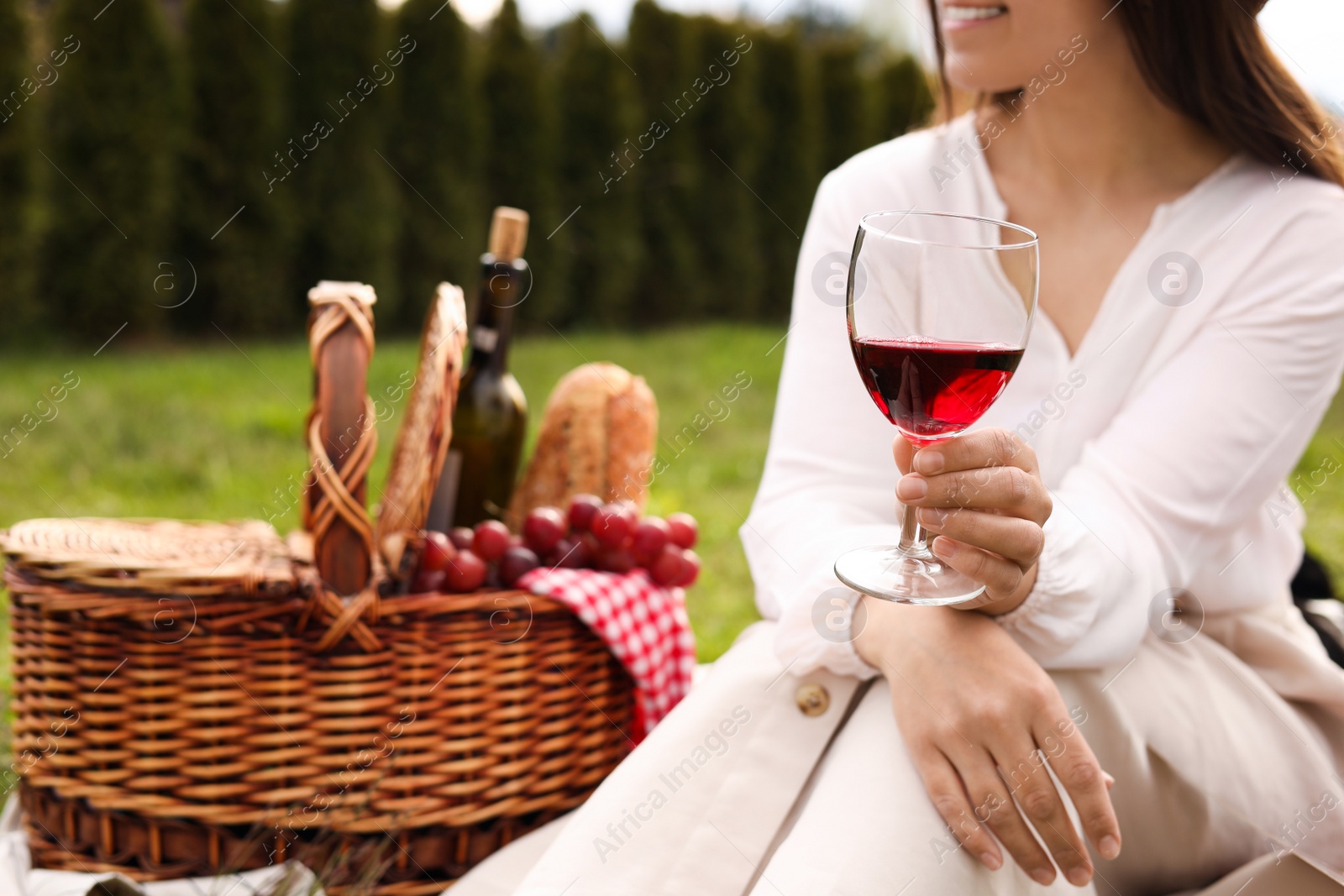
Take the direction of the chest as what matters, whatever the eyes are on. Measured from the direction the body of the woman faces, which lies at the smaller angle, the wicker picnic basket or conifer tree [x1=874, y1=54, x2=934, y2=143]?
the wicker picnic basket

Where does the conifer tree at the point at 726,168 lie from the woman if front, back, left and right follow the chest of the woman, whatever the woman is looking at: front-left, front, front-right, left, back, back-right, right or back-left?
back-right

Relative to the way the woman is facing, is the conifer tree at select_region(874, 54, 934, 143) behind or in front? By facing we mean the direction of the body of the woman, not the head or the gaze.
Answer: behind

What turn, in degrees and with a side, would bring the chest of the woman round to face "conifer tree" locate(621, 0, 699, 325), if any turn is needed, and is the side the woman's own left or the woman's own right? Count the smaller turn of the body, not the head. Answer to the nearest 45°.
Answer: approximately 135° to the woman's own right

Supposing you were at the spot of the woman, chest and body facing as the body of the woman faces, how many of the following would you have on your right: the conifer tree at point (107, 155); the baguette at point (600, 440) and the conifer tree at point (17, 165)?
3

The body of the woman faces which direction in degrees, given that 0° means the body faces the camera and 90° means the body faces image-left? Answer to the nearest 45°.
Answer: approximately 45°

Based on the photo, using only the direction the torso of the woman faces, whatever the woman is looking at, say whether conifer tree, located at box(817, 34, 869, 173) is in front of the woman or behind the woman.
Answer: behind

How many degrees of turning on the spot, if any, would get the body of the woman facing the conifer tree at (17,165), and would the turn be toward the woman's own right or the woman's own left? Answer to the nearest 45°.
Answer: approximately 90° to the woman's own right

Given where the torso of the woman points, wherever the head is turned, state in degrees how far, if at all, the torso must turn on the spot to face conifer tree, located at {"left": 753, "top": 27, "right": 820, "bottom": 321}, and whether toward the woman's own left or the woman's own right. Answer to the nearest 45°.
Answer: approximately 135° to the woman's own right
